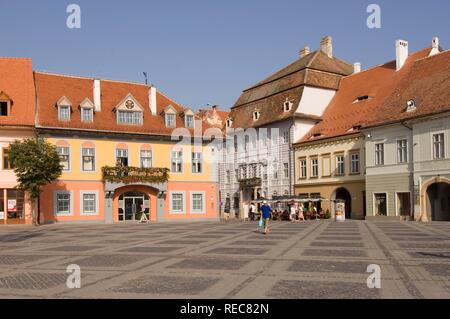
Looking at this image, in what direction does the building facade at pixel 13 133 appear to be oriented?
toward the camera

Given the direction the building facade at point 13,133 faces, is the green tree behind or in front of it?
in front
